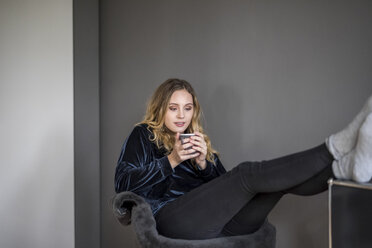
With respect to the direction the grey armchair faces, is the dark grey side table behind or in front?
in front

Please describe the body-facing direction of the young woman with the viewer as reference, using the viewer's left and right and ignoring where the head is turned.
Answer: facing the viewer and to the right of the viewer
